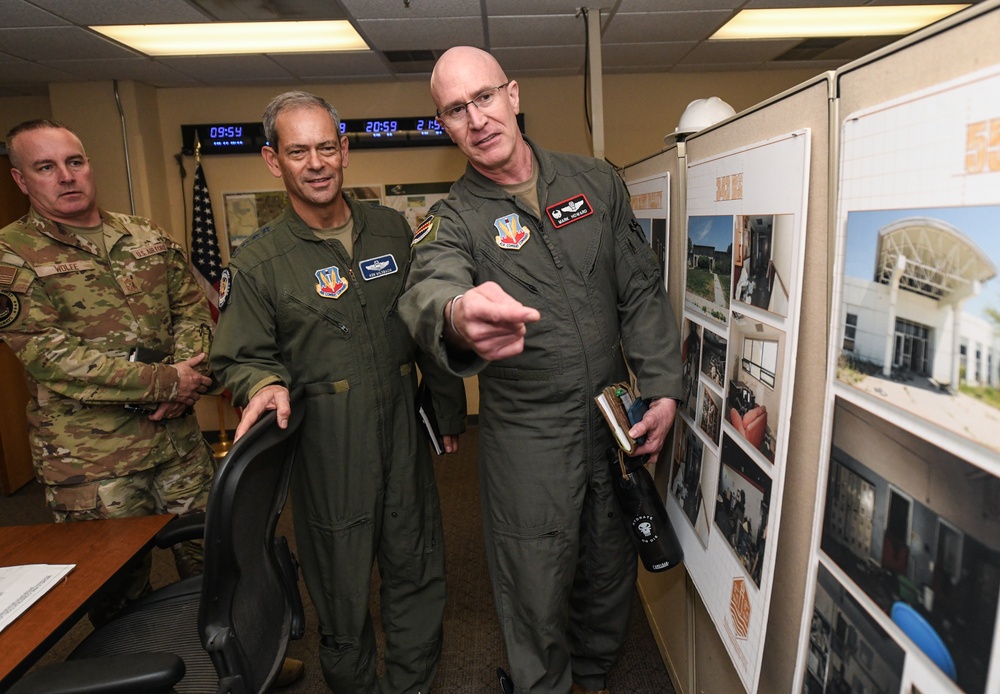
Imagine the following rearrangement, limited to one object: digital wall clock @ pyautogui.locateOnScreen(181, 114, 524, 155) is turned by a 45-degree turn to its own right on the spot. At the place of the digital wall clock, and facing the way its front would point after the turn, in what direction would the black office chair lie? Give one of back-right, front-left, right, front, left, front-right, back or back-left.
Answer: front-left

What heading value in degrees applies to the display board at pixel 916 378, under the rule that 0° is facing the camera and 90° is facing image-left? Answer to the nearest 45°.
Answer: approximately 45°

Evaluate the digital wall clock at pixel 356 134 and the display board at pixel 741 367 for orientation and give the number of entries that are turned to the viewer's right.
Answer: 0

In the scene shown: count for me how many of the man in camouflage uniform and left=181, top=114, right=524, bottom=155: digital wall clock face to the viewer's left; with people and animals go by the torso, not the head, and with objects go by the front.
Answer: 0

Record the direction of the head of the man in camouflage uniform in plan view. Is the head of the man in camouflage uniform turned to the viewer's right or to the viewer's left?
to the viewer's right

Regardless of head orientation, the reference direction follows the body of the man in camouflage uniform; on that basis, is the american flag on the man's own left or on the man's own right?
on the man's own left

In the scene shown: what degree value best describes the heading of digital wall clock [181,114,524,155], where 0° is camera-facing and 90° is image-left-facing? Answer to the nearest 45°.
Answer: approximately 0°

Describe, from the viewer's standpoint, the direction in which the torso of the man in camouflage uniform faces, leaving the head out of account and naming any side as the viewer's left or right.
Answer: facing the viewer and to the right of the viewer

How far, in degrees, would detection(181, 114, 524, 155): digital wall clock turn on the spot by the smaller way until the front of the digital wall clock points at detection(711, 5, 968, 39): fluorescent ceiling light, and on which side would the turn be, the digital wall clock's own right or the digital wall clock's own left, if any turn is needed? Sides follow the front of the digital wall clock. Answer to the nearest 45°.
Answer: approximately 45° to the digital wall clock's own left

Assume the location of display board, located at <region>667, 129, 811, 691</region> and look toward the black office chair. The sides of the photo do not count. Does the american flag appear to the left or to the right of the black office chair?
right

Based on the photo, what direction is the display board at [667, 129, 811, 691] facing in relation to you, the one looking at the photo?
facing the viewer and to the left of the viewer

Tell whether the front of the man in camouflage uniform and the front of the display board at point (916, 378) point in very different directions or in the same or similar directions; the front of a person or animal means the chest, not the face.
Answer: very different directions
